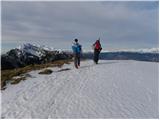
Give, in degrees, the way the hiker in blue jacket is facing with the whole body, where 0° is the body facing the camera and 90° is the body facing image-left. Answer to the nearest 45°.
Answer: approximately 180°
